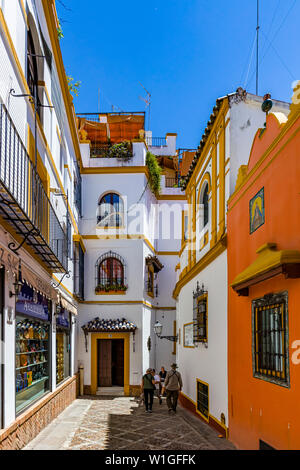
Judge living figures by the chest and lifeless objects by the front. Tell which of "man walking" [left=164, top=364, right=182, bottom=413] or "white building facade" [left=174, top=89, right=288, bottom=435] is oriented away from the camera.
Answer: the man walking

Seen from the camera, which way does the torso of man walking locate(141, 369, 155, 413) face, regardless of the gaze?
away from the camera

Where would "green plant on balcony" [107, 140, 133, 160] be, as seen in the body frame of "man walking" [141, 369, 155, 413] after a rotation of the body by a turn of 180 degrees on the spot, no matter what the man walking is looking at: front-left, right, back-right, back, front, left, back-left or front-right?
back

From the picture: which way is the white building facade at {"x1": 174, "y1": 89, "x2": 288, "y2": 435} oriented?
to the viewer's left

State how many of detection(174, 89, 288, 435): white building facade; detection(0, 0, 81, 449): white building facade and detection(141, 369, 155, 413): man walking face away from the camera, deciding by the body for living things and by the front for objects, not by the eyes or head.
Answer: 1

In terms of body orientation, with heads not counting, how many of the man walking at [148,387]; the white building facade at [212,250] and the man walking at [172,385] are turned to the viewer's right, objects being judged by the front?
0

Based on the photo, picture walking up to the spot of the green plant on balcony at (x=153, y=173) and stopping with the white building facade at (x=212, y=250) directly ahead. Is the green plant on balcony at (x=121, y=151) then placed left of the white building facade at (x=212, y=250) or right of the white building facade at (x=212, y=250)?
right

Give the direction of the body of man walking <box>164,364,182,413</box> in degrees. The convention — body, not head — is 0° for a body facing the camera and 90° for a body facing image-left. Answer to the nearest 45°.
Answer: approximately 180°

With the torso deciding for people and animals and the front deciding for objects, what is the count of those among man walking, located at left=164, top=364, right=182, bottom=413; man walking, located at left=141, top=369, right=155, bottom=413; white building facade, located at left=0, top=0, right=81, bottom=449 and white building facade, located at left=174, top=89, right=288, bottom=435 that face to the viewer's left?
1

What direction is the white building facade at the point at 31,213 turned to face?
to the viewer's right
